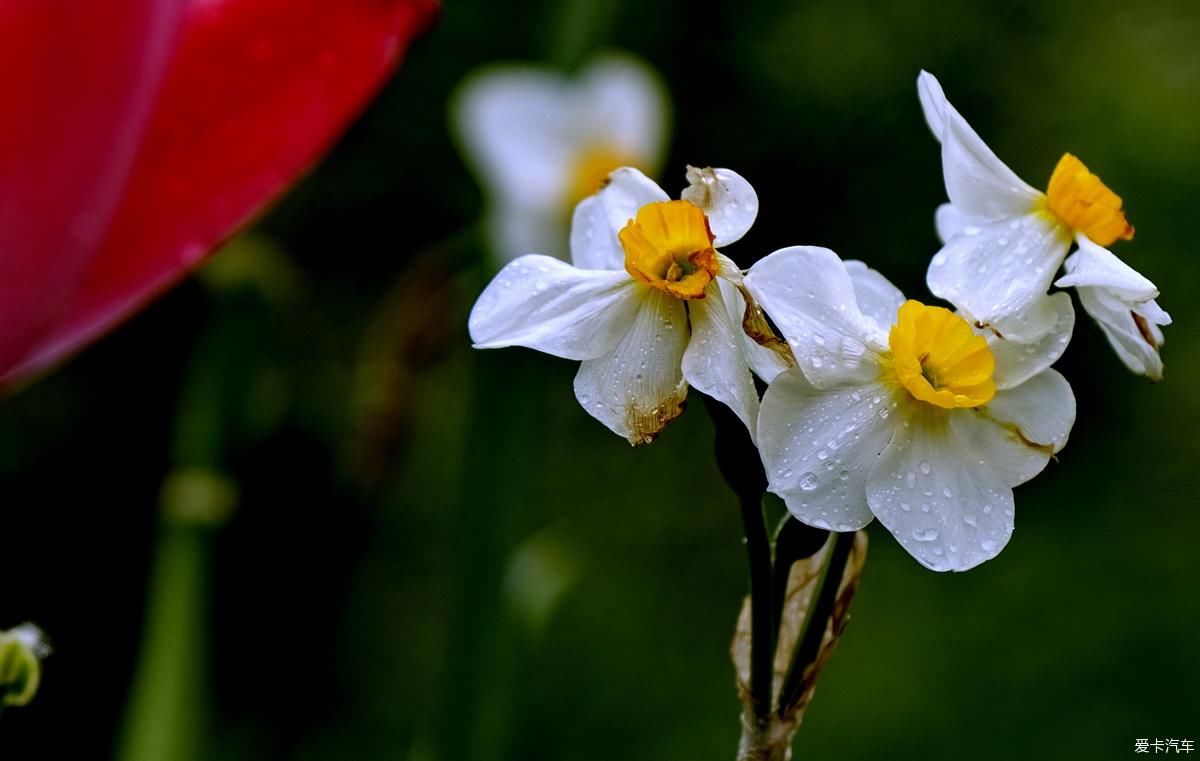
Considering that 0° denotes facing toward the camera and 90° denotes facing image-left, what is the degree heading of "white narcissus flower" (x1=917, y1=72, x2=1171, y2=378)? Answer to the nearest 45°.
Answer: approximately 270°

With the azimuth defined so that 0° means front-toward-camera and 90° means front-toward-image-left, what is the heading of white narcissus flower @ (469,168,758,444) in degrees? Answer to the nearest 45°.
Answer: approximately 0°

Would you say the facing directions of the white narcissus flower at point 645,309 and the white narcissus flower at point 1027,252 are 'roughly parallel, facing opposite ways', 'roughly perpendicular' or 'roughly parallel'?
roughly perpendicular

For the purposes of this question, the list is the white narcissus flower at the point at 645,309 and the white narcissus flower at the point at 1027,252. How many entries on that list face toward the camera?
1
